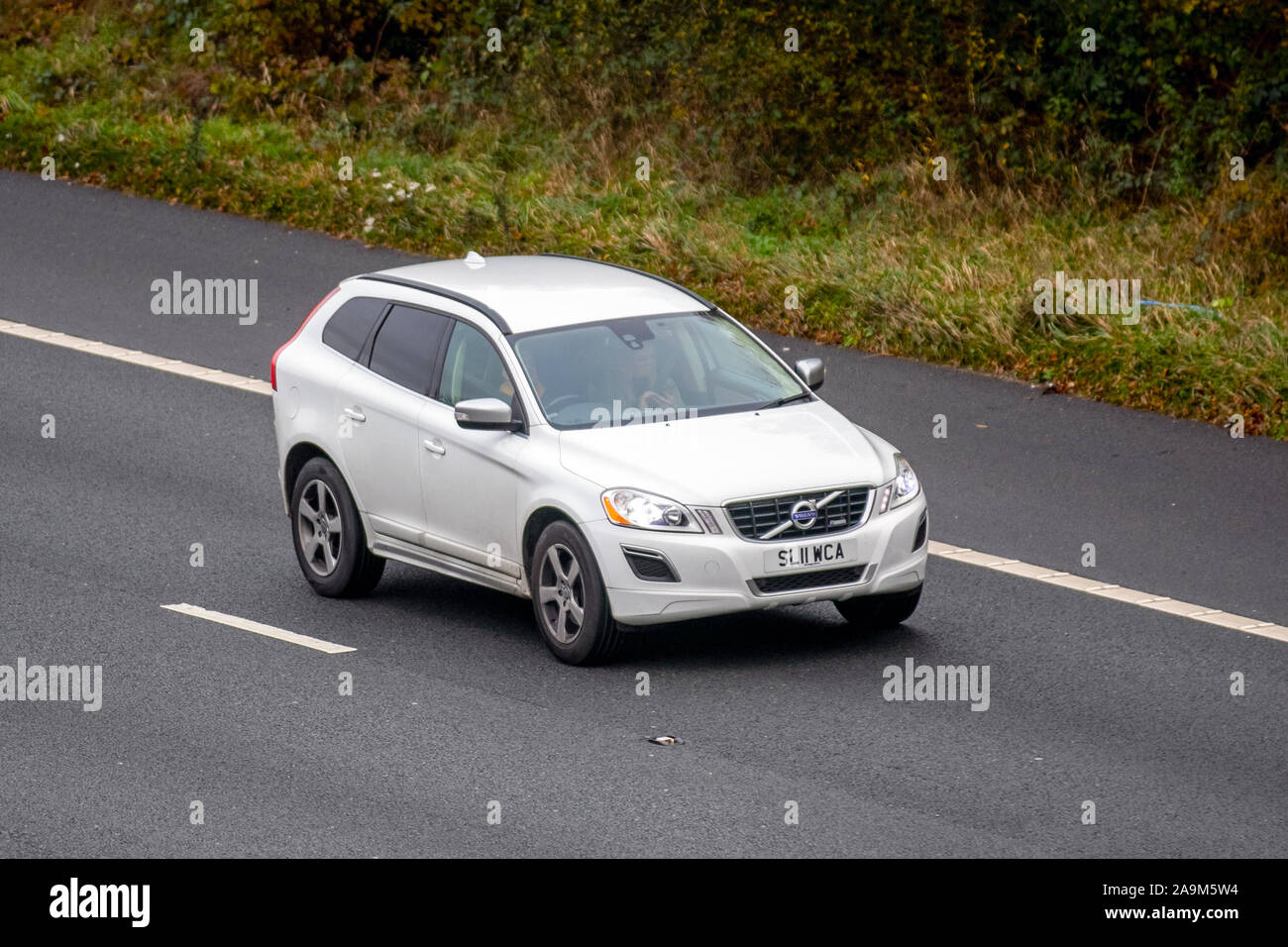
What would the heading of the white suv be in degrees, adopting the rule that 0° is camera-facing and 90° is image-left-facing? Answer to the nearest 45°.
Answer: approximately 315°
